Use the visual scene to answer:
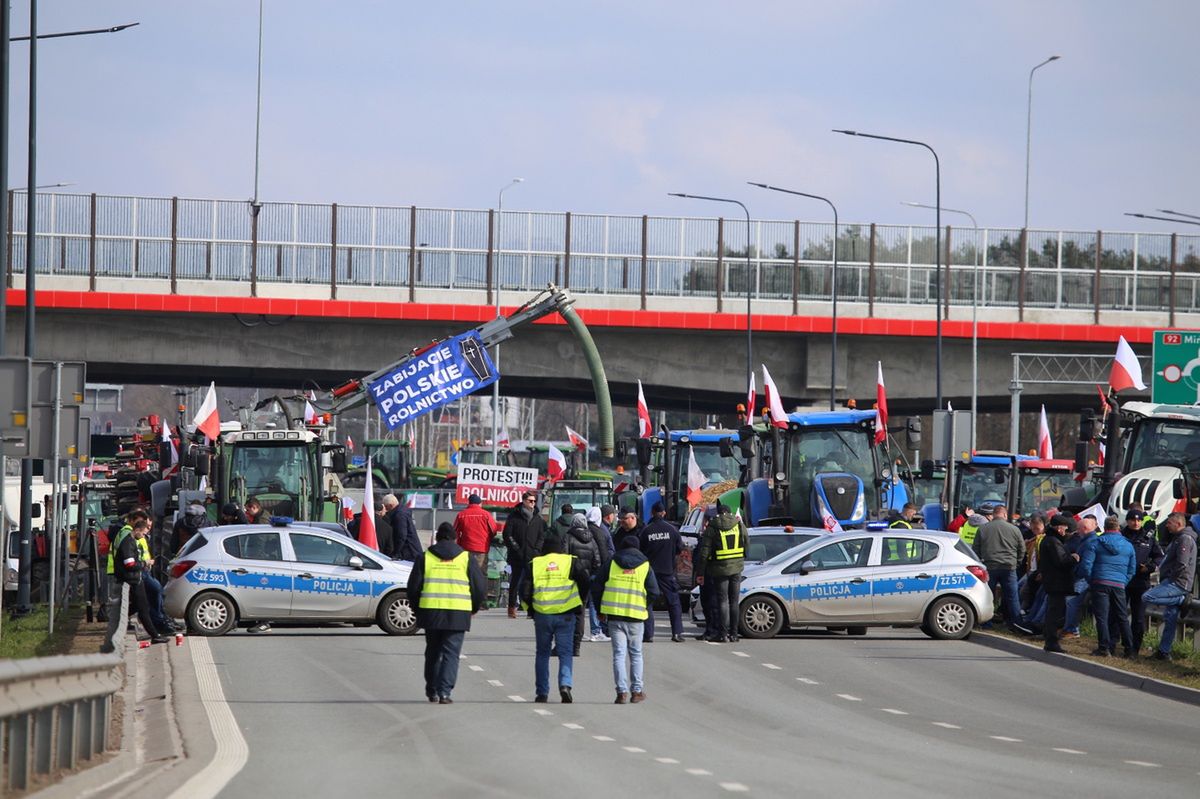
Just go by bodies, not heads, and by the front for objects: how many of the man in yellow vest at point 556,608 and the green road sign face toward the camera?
1

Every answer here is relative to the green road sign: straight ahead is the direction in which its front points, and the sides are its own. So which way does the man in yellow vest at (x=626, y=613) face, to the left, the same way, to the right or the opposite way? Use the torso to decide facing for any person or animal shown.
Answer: the opposite way

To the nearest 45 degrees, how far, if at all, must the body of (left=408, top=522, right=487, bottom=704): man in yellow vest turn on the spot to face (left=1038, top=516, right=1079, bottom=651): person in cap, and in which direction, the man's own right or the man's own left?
approximately 45° to the man's own right

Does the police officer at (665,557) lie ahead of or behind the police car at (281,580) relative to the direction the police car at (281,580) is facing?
ahead

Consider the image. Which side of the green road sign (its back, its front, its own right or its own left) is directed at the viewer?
front

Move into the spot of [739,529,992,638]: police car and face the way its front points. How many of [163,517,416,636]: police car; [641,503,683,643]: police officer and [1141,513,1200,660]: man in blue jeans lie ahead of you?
2

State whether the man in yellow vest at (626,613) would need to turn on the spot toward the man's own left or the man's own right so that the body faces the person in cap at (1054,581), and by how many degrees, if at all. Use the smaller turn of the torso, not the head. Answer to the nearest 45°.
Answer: approximately 45° to the man's own right

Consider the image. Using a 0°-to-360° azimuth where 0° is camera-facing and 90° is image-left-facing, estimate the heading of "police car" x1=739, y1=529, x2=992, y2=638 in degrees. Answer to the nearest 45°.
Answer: approximately 90°

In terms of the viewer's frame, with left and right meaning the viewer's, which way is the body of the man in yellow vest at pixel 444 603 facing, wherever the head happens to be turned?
facing away from the viewer

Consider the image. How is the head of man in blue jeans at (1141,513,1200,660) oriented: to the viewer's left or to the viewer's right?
to the viewer's left

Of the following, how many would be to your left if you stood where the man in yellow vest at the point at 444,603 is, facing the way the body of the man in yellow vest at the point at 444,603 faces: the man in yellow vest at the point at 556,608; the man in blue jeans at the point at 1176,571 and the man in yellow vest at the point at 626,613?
0

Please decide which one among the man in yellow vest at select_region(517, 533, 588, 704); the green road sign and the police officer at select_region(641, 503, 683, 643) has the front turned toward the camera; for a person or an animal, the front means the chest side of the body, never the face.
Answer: the green road sign

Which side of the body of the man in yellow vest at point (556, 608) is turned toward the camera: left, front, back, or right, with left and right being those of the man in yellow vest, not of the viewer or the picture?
back

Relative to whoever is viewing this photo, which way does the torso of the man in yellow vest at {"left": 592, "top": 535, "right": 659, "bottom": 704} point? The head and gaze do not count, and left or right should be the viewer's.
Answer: facing away from the viewer

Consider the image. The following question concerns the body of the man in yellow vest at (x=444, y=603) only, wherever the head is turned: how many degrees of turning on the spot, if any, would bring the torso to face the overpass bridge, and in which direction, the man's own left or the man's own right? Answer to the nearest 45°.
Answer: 0° — they already face it
